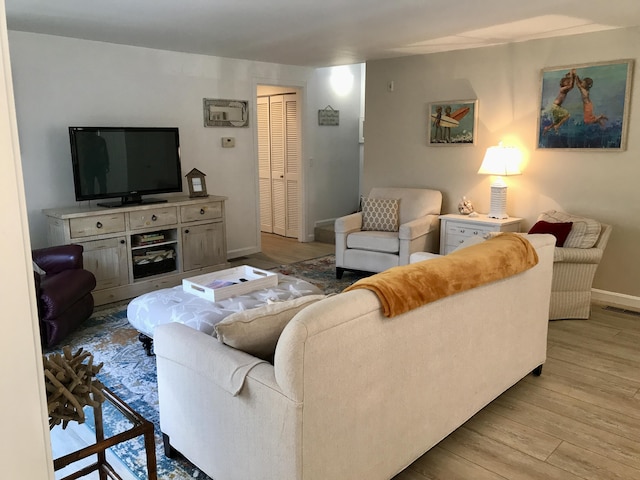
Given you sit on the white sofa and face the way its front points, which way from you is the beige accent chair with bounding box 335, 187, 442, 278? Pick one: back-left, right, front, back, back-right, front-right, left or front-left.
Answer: front-right

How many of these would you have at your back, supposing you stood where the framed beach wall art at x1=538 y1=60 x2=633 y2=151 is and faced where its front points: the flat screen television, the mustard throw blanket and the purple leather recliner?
0

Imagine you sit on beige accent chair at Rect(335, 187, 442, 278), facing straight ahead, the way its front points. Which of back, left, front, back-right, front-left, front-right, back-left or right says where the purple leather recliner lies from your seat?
front

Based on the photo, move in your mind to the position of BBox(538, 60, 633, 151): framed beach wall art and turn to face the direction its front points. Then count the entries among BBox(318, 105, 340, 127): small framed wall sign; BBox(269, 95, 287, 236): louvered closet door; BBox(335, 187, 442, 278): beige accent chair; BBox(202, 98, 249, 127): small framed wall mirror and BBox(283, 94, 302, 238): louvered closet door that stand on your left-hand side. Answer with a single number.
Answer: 0

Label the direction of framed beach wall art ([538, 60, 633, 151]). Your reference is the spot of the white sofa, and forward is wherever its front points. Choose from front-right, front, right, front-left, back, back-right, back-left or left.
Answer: right

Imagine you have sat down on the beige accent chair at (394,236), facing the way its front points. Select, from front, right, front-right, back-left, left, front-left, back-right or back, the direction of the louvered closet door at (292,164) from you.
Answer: right

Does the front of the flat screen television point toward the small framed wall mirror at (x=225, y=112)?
no

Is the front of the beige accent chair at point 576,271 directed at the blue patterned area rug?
yes

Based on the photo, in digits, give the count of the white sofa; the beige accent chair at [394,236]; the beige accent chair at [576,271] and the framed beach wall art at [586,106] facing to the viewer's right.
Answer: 0

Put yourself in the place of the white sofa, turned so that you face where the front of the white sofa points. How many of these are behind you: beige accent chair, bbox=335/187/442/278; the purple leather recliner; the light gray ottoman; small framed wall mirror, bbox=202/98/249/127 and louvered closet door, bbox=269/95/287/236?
0

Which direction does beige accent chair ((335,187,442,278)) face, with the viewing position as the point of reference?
facing the viewer and to the left of the viewer

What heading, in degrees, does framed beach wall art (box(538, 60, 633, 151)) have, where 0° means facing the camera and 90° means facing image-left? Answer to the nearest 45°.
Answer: approximately 45°

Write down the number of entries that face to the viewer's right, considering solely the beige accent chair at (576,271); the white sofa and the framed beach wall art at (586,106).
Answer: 0

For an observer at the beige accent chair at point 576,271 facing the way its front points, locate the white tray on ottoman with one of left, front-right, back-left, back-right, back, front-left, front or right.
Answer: front

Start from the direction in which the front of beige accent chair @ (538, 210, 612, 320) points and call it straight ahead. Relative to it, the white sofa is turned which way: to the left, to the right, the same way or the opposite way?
to the right

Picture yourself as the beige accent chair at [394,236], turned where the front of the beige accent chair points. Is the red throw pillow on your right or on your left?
on your left

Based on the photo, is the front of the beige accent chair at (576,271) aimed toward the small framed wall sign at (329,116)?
no

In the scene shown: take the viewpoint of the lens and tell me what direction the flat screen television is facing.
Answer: facing the viewer and to the right of the viewer

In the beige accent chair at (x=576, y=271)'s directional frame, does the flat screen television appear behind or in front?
in front

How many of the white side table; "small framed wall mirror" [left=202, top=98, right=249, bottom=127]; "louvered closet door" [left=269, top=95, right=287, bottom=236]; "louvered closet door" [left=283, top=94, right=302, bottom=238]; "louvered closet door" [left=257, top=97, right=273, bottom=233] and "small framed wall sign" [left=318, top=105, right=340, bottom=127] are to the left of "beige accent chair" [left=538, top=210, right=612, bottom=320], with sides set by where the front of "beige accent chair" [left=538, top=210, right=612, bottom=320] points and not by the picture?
0
